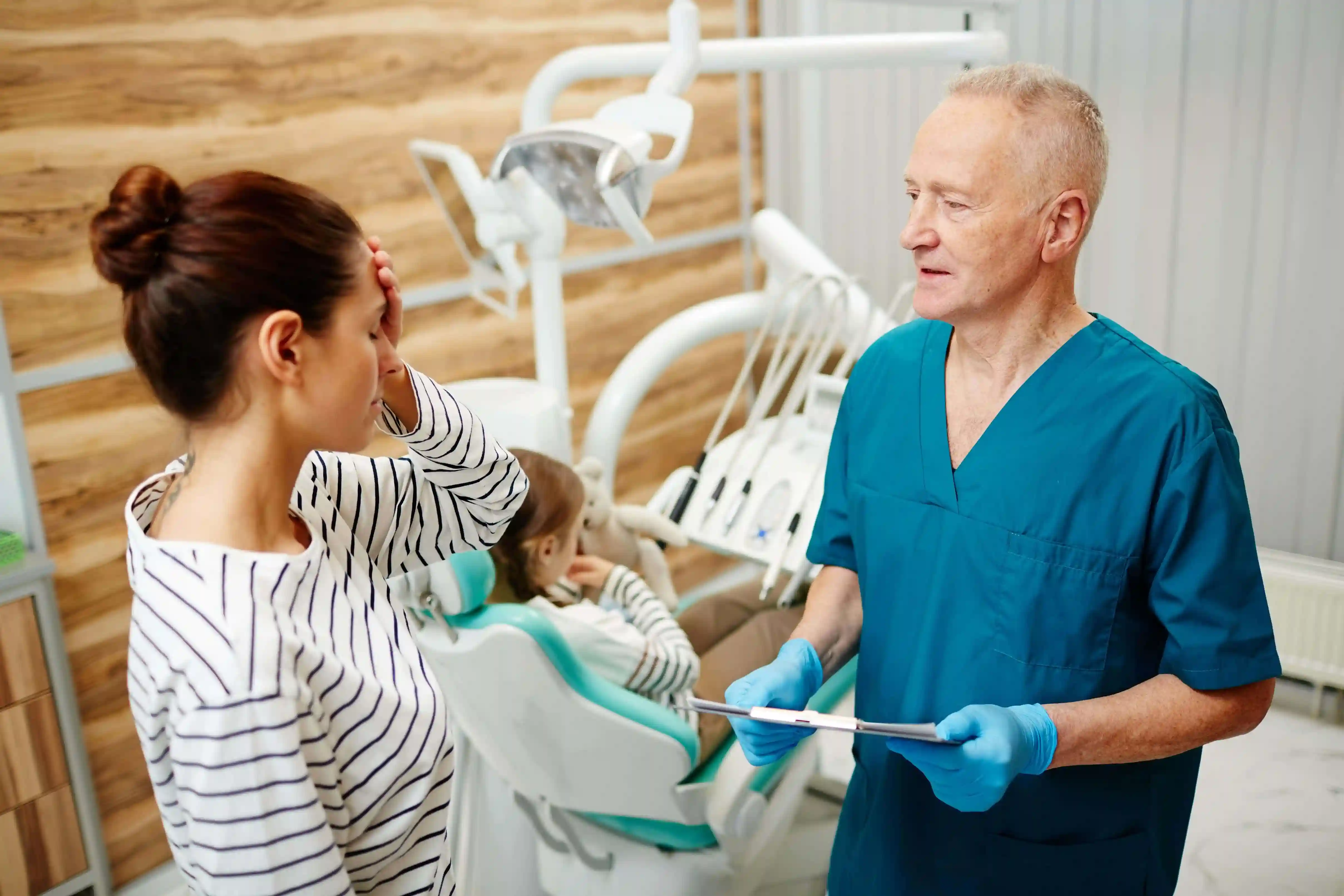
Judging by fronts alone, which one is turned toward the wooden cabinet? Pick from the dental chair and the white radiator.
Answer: the white radiator

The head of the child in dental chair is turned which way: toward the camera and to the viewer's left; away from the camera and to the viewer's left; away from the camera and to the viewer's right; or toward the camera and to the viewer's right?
away from the camera and to the viewer's right

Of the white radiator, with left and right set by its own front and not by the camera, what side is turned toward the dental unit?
front

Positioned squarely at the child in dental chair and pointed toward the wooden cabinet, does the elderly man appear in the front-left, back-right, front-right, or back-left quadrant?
back-left

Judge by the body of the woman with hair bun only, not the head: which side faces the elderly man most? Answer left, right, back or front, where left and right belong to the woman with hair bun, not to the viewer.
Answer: front

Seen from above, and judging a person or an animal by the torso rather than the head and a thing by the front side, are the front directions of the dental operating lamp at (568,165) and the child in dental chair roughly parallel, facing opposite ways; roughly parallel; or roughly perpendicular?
roughly parallel, facing opposite ways

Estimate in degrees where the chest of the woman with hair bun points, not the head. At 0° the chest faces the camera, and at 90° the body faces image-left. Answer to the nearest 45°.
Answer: approximately 270°

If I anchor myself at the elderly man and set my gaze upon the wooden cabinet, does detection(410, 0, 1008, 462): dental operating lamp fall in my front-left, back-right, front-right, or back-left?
front-right

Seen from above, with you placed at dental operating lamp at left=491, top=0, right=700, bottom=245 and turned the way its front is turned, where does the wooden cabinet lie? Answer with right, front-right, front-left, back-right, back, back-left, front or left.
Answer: front-right

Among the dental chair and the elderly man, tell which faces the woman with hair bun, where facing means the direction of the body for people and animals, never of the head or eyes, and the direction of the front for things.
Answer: the elderly man

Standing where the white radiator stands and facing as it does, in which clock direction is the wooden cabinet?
The wooden cabinet is roughly at 12 o'clock from the white radiator.

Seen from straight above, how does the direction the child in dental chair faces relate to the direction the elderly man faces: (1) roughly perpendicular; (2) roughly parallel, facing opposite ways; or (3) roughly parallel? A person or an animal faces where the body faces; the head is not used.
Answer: roughly parallel, facing opposite ways

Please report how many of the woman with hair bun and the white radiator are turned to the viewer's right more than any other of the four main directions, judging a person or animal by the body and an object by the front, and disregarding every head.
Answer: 1
